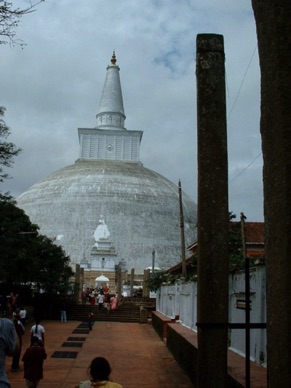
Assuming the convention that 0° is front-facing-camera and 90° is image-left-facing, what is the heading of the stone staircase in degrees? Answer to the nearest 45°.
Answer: approximately 0°

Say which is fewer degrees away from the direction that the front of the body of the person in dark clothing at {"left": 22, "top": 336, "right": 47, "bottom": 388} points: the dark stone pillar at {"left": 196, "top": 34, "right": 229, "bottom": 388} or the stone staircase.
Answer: the stone staircase

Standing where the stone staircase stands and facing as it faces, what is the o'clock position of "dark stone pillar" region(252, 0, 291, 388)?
The dark stone pillar is roughly at 12 o'clock from the stone staircase.

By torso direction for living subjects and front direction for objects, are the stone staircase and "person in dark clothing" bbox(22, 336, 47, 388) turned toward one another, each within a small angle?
yes

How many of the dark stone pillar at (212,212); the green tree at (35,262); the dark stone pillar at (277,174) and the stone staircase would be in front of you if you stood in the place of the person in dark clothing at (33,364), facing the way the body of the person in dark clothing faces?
2

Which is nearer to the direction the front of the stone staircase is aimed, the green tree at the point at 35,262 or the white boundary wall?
the white boundary wall

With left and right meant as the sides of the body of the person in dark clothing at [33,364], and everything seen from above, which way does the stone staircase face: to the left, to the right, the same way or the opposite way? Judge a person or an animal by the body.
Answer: the opposite way

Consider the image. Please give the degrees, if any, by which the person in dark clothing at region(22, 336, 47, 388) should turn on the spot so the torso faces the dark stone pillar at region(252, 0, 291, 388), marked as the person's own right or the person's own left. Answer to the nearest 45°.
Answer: approximately 180°

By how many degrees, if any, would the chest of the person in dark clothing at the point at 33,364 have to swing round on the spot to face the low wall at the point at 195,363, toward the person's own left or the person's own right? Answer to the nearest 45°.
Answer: approximately 90° to the person's own right

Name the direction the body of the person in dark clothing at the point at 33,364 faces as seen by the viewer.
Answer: away from the camera

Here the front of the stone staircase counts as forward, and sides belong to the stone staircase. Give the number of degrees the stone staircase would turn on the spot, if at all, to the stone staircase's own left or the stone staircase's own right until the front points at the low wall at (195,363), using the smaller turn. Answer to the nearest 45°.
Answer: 0° — it already faces it

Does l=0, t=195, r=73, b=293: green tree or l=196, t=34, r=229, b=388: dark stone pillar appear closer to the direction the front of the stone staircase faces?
the dark stone pillar

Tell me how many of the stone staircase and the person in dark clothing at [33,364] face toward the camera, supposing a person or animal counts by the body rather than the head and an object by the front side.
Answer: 1
